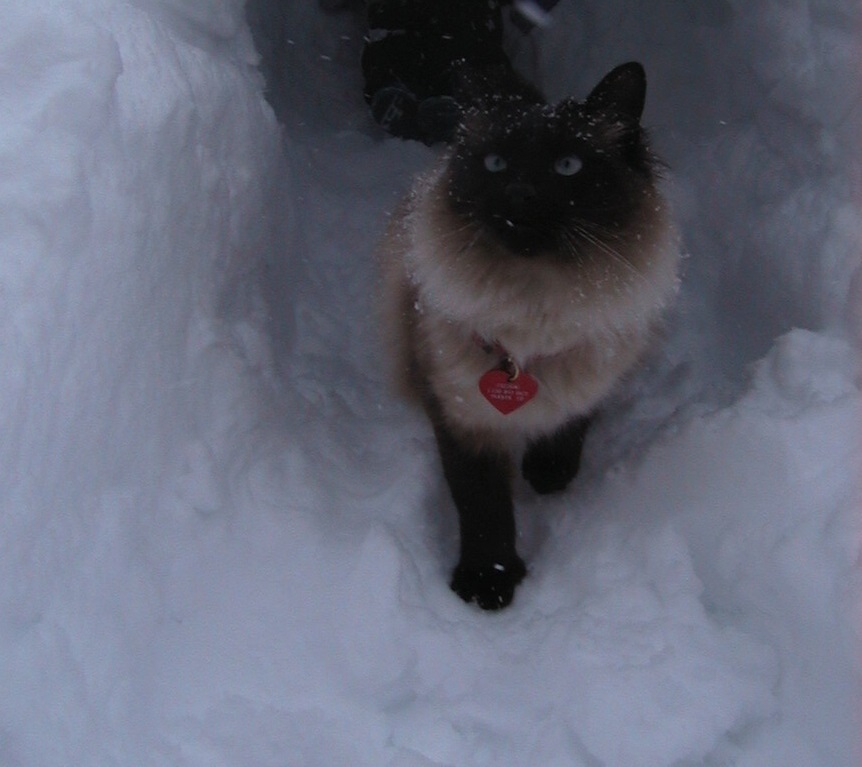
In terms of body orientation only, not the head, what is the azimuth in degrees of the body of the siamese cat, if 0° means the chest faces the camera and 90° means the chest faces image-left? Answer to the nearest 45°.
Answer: approximately 0°
